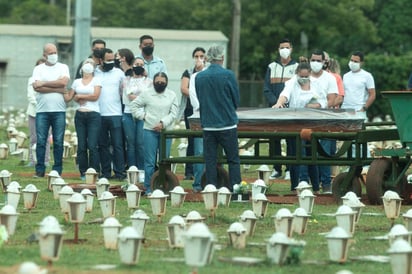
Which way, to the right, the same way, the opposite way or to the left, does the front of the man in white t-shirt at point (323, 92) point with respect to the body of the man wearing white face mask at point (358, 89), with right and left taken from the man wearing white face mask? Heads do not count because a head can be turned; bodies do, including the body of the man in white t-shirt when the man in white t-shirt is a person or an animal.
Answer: the same way

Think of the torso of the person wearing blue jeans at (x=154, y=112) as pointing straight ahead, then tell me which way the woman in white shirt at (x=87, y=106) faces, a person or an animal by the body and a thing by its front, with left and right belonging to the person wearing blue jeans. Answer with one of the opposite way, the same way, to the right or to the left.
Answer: the same way

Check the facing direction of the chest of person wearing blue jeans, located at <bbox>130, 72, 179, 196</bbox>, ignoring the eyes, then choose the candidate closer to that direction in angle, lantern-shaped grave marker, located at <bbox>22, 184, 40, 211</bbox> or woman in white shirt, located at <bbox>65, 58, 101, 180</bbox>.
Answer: the lantern-shaped grave marker

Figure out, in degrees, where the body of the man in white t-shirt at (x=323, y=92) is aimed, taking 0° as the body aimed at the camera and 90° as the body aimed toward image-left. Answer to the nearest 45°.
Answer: approximately 45°

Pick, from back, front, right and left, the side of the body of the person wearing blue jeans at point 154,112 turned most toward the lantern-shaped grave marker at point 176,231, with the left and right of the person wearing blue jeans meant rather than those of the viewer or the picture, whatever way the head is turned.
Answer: front

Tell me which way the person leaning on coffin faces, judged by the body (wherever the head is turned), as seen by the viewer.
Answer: toward the camera

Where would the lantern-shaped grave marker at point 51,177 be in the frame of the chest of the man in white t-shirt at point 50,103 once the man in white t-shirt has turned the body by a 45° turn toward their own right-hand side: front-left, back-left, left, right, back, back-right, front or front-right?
front-left

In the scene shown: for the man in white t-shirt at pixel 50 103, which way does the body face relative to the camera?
toward the camera

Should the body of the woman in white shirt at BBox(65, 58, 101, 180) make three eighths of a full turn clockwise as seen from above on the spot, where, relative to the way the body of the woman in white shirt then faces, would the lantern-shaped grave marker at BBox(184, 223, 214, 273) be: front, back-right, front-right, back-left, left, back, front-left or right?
back-left

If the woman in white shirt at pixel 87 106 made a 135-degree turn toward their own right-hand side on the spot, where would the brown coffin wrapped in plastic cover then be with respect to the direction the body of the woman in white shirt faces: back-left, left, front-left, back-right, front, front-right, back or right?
back

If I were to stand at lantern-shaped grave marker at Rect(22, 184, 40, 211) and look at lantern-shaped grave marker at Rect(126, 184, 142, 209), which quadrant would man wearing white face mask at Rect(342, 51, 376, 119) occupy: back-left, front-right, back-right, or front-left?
front-left

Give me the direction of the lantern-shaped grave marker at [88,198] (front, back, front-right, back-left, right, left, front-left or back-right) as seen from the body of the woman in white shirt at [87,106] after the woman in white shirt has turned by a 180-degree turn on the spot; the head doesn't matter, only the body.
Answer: back
